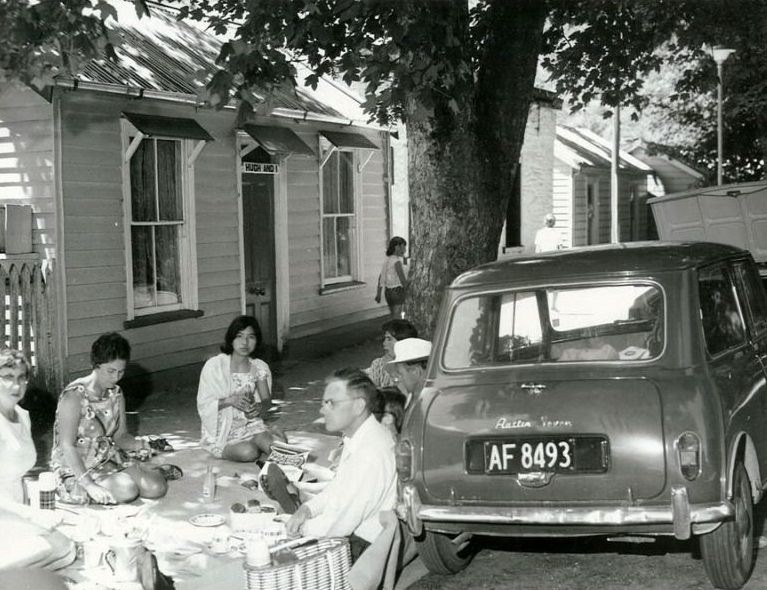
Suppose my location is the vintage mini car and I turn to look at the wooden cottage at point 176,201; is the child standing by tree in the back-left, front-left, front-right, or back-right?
front-right

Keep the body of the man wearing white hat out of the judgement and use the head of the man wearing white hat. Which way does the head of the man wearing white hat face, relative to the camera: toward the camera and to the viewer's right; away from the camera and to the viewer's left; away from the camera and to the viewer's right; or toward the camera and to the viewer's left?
toward the camera and to the viewer's left

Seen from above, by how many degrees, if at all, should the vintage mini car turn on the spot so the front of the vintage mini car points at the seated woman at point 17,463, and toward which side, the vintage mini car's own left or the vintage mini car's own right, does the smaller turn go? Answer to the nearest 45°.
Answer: approximately 135° to the vintage mini car's own left

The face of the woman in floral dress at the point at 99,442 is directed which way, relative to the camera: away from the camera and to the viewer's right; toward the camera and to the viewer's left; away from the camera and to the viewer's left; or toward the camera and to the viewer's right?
toward the camera and to the viewer's right

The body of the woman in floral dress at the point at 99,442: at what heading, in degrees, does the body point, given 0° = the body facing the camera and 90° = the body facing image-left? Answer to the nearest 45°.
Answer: approximately 315°

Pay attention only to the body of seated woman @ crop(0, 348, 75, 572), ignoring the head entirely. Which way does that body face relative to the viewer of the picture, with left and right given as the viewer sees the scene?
facing the viewer and to the right of the viewer

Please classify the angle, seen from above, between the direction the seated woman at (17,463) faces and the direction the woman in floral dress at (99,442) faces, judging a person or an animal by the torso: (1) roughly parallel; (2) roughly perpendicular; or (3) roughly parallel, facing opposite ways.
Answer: roughly parallel

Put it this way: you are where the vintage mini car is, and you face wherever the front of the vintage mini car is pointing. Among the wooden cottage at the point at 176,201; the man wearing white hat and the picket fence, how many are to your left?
3

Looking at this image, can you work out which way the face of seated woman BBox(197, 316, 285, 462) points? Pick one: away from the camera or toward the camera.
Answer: toward the camera

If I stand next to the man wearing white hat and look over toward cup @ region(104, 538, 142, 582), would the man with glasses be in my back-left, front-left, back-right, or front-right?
front-left

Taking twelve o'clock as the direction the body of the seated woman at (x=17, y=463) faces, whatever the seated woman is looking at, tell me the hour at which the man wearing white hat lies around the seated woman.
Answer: The man wearing white hat is roughly at 10 o'clock from the seated woman.

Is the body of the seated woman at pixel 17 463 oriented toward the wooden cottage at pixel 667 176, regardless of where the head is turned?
no

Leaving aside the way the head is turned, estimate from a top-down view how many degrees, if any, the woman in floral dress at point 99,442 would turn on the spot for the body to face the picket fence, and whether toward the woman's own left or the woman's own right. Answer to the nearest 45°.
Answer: approximately 135° to the woman's own left

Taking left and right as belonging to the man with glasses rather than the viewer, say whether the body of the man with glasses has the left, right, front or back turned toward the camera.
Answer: left
